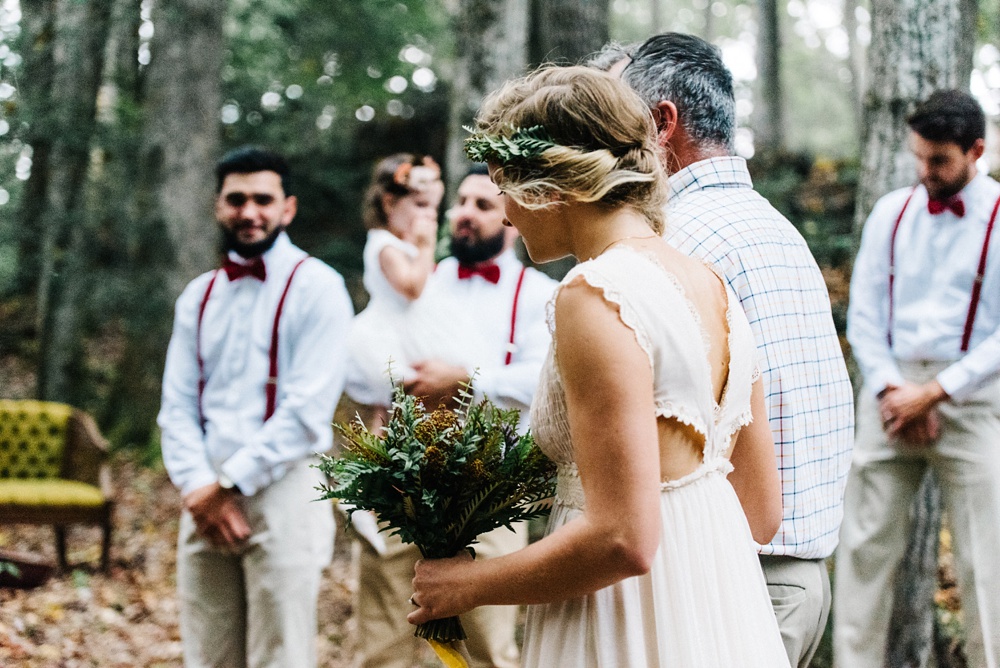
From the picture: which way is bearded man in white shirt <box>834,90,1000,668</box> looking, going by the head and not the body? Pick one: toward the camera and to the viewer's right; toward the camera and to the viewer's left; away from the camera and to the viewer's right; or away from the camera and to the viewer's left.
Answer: toward the camera and to the viewer's left

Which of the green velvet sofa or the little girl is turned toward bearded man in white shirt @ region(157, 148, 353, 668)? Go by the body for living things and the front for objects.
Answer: the green velvet sofa

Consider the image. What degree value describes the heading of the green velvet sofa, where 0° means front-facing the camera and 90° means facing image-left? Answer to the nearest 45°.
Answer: approximately 0°

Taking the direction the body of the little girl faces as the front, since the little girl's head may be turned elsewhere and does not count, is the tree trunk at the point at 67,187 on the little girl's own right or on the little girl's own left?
on the little girl's own left

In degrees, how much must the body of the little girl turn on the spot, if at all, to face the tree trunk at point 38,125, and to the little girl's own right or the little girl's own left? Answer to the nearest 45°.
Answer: approximately 135° to the little girl's own left

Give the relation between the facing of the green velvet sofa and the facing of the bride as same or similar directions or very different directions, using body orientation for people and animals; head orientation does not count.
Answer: very different directions

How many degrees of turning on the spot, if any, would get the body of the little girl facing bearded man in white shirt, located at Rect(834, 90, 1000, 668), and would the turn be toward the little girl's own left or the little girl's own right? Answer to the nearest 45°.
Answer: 0° — they already face them

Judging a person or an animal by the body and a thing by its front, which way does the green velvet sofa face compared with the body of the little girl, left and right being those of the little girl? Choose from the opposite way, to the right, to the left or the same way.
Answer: to the right

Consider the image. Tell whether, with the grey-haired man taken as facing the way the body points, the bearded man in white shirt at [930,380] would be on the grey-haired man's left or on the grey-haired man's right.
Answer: on the grey-haired man's right

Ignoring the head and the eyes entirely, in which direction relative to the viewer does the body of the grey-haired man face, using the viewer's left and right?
facing away from the viewer and to the left of the viewer
